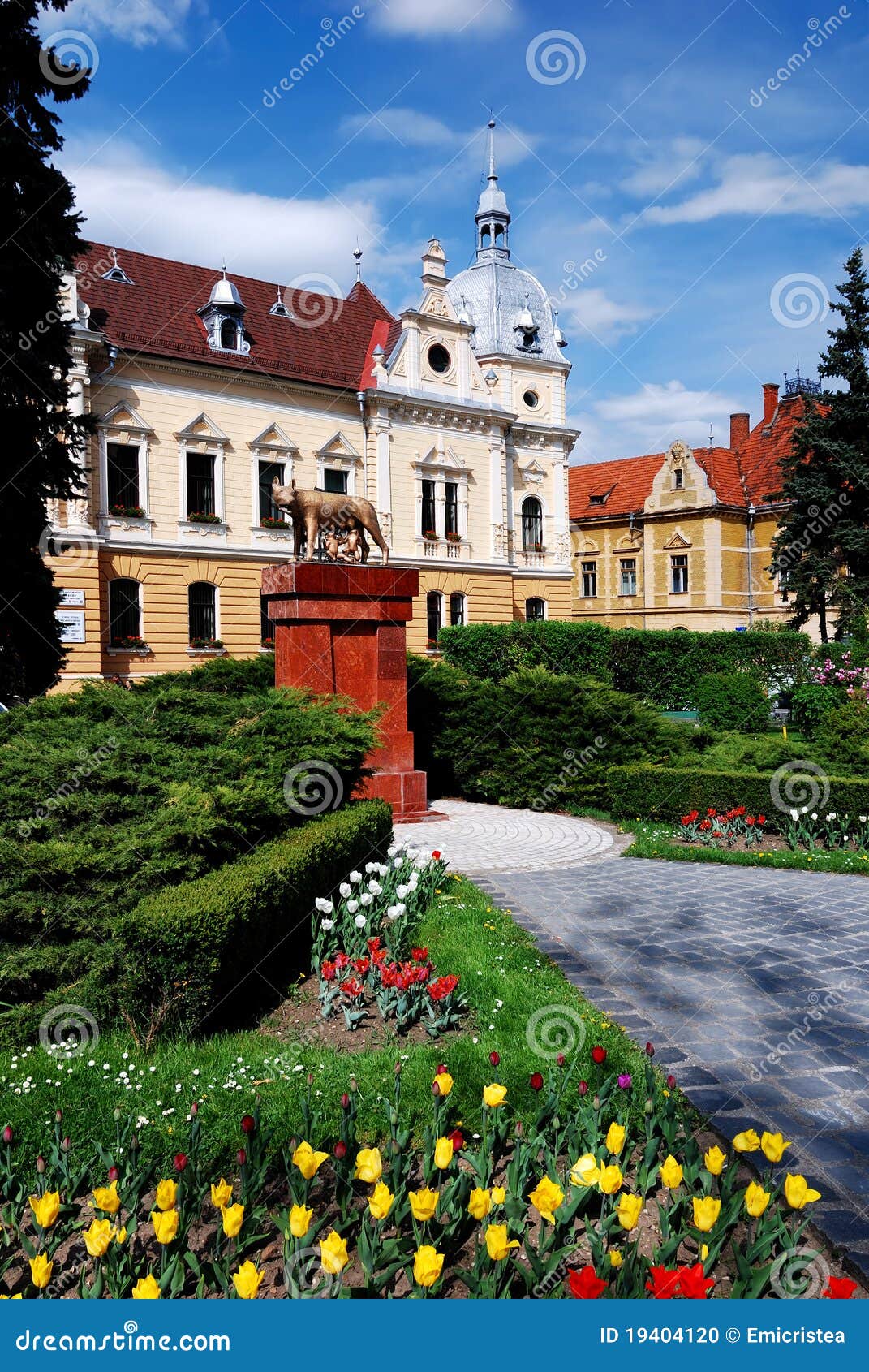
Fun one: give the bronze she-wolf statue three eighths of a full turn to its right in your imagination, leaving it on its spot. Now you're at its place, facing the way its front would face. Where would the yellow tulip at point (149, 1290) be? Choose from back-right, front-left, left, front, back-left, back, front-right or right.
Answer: back-right

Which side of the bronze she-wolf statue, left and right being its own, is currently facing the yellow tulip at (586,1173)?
left

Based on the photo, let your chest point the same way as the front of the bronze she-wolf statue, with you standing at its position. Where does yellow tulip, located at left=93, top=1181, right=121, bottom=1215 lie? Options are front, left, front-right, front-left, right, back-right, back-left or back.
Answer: left

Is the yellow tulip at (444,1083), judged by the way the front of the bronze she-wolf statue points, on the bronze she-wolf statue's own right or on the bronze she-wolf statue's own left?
on the bronze she-wolf statue's own left

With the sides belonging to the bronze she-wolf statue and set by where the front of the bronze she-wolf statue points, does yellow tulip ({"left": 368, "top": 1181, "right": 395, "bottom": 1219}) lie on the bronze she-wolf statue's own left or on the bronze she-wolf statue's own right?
on the bronze she-wolf statue's own left

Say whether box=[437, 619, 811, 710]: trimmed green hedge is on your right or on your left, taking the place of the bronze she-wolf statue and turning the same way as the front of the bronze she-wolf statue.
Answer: on your right

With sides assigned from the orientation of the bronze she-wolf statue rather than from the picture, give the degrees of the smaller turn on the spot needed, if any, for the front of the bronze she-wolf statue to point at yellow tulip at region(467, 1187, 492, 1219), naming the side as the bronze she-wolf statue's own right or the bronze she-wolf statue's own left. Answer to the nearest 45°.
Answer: approximately 90° to the bronze she-wolf statue's own left

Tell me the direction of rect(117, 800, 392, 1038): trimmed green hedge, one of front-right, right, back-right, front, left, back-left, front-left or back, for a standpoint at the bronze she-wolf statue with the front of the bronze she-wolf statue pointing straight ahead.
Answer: left

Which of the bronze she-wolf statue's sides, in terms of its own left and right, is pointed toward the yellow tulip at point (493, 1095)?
left

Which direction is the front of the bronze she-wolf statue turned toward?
to the viewer's left

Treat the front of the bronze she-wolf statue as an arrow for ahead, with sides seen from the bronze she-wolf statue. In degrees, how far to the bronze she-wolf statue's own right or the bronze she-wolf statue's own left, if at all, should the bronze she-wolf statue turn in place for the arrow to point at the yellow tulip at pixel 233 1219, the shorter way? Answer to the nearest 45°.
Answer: approximately 90° to the bronze she-wolf statue's own left

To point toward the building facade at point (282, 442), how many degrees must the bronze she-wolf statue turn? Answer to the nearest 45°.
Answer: approximately 90° to its right

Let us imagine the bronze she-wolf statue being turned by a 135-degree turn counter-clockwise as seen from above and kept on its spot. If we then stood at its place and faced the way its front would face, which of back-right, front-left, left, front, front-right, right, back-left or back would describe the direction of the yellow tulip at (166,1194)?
front-right

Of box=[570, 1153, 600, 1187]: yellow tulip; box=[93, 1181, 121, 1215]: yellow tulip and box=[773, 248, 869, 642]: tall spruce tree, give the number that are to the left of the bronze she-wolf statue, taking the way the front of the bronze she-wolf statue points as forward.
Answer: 2

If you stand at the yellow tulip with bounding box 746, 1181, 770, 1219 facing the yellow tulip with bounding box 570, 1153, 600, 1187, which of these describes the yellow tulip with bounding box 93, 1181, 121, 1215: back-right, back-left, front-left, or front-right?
front-left

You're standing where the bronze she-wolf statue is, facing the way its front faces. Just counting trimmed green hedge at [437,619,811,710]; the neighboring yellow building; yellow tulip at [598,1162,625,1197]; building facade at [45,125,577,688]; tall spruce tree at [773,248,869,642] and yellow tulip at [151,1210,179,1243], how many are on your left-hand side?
2

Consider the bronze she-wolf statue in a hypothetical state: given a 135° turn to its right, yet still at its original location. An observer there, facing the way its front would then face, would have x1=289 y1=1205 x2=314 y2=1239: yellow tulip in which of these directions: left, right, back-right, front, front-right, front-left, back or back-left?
back-right

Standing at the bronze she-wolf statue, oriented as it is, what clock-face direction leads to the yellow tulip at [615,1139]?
The yellow tulip is roughly at 9 o'clock from the bronze she-wolf statue.
